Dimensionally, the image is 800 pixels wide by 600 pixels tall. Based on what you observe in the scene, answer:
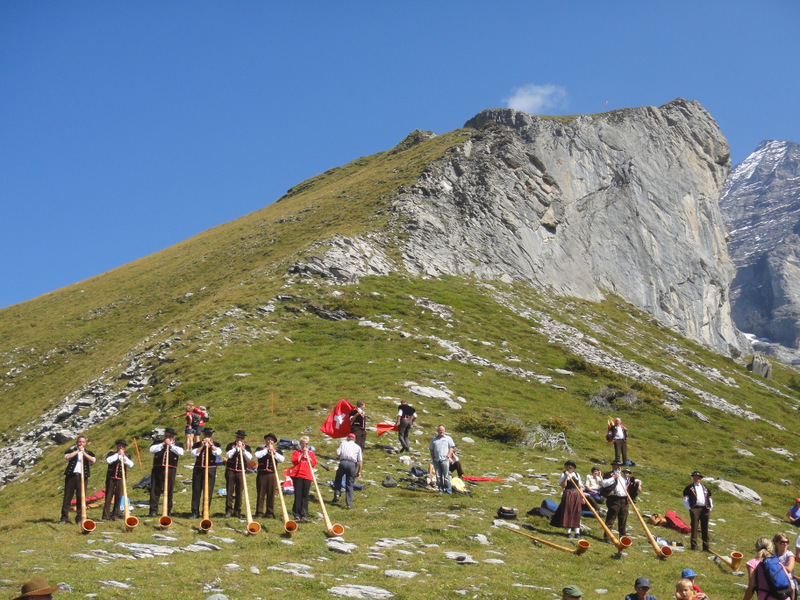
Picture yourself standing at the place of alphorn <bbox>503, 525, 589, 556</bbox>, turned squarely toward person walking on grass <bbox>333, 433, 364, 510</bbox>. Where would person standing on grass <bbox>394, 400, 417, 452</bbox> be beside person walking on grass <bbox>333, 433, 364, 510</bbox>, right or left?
right

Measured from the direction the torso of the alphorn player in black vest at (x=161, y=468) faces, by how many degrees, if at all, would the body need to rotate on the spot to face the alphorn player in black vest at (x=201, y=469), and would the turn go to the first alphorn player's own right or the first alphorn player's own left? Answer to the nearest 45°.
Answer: approximately 90° to the first alphorn player's own left

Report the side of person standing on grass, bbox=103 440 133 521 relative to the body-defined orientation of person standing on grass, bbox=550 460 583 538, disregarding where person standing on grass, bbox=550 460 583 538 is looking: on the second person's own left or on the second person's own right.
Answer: on the second person's own right

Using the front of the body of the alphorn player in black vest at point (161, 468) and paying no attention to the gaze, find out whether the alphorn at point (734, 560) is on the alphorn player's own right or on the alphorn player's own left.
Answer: on the alphorn player's own left

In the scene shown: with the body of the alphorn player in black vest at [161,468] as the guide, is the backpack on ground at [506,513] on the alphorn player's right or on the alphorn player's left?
on the alphorn player's left
